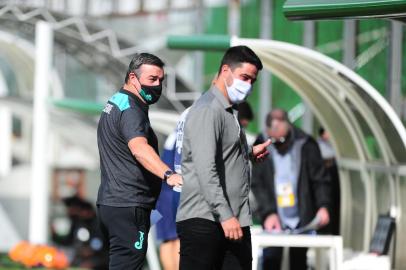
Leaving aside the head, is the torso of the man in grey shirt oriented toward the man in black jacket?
no

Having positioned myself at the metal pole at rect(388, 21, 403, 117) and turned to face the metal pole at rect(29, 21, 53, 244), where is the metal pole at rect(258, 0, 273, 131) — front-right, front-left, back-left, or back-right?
front-right

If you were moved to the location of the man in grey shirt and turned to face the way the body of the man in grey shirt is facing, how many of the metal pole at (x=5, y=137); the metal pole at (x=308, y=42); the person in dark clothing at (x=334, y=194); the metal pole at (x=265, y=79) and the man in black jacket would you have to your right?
0

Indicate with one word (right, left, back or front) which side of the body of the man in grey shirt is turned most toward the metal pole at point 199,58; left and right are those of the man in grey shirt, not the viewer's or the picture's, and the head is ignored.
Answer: left

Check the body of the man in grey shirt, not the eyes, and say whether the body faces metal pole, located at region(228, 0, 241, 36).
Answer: no

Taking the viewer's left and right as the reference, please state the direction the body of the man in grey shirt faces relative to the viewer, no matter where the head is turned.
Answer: facing to the right of the viewer

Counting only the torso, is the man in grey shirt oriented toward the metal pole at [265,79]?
no

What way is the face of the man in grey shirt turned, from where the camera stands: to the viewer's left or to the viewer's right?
to the viewer's right

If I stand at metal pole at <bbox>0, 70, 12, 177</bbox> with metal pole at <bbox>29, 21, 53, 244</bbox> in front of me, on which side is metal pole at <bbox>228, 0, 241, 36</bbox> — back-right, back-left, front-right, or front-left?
front-left

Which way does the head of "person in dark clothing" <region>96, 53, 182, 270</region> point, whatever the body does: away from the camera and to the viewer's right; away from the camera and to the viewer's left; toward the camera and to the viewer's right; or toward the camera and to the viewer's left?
toward the camera and to the viewer's right
